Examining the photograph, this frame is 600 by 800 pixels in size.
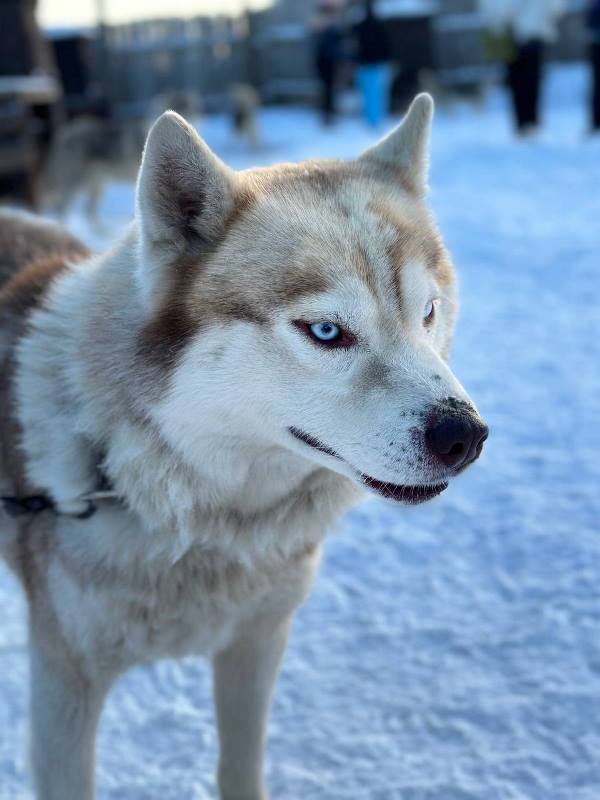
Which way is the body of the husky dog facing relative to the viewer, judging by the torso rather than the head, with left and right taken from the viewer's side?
facing the viewer and to the right of the viewer

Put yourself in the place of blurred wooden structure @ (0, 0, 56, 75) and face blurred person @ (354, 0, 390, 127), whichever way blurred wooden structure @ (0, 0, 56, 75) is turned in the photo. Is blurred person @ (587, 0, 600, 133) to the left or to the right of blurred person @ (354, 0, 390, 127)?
right

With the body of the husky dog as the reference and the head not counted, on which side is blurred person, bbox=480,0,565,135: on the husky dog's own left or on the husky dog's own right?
on the husky dog's own left

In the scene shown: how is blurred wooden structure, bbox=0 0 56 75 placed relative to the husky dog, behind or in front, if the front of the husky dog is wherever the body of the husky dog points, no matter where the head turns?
behind

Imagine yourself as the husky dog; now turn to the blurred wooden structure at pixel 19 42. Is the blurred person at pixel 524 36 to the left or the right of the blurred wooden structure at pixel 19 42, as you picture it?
right

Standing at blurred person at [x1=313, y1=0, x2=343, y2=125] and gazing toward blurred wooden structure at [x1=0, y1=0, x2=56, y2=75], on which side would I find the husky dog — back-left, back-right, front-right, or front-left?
front-left

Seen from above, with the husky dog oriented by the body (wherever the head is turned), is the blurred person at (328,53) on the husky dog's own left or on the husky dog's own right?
on the husky dog's own left

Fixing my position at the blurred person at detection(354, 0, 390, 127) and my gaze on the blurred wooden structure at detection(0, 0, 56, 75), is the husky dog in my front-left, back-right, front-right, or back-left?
front-left

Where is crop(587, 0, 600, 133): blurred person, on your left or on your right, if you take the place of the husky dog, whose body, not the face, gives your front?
on your left

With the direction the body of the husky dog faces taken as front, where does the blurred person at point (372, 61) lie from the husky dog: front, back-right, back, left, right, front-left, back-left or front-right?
back-left
